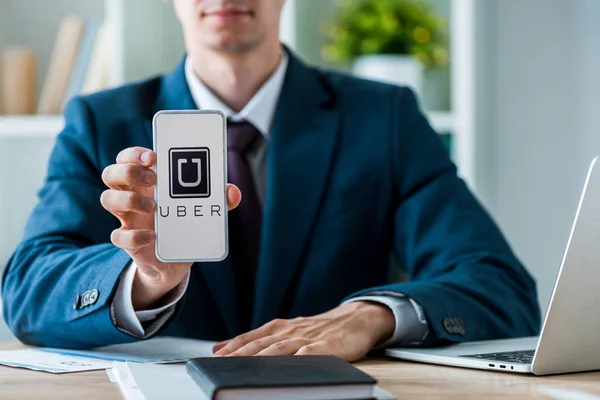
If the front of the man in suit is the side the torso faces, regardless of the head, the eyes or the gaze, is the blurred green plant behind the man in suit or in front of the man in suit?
behind

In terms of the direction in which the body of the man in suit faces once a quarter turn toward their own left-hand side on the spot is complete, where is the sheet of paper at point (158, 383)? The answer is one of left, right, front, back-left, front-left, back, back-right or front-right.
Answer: right

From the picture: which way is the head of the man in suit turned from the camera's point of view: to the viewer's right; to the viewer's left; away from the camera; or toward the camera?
toward the camera

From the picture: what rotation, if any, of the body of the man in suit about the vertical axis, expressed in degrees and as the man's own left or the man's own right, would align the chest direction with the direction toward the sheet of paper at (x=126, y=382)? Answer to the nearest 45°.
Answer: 0° — they already face it

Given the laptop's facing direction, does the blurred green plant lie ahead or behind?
ahead

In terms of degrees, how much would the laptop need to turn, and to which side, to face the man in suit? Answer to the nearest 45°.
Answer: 0° — it already faces them

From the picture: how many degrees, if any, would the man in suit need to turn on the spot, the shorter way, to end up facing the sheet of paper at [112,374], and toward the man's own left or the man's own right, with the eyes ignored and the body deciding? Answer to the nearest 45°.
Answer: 0° — they already face it

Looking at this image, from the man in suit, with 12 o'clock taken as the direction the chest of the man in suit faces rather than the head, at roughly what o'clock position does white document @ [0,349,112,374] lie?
The white document is roughly at 1 o'clock from the man in suit.

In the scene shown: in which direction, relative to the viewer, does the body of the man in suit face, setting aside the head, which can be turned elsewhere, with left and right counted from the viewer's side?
facing the viewer

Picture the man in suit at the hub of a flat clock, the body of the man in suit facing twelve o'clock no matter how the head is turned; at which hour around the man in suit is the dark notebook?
The dark notebook is roughly at 12 o'clock from the man in suit.

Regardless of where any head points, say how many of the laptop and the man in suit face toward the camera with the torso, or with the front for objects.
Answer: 1

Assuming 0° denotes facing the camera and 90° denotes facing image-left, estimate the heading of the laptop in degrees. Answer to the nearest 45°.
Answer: approximately 135°
